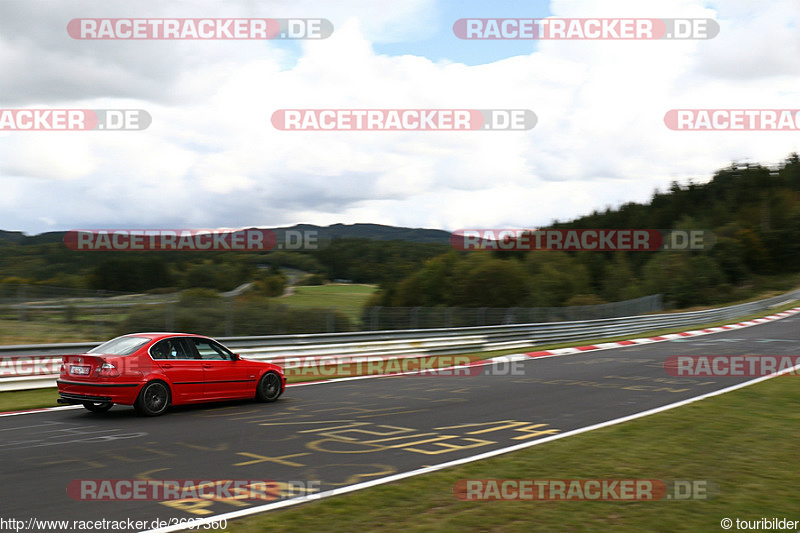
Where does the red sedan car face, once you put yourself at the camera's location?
facing away from the viewer and to the right of the viewer
